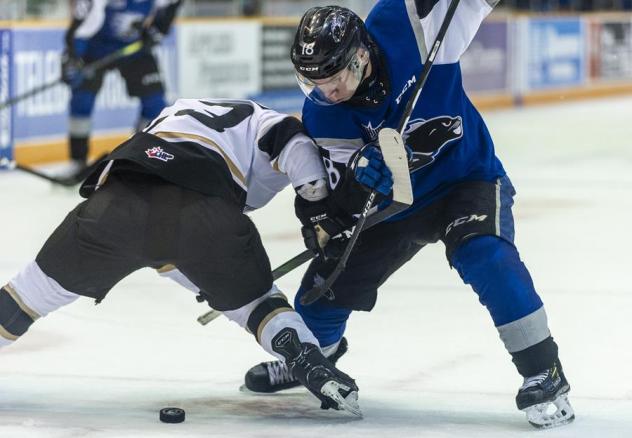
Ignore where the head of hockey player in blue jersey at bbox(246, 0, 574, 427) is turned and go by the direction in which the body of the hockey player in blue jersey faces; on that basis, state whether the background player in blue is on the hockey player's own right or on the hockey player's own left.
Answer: on the hockey player's own right

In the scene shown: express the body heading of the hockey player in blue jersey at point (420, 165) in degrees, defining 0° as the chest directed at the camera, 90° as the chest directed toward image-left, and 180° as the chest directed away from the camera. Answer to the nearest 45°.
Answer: approximately 45°
